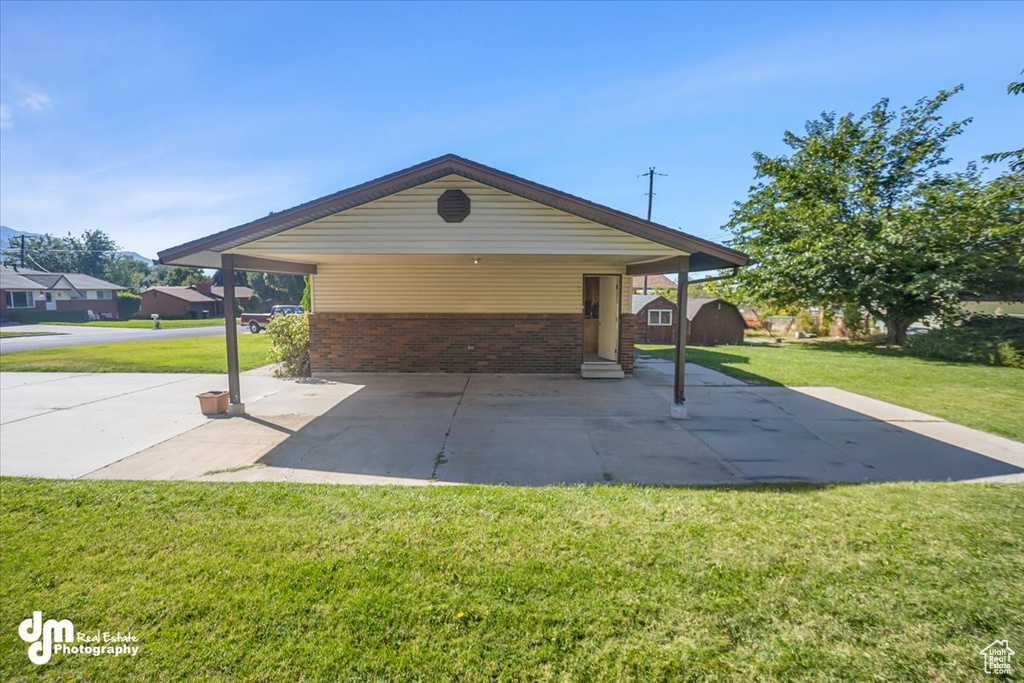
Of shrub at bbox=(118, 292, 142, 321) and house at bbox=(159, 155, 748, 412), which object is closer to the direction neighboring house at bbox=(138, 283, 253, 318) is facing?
the house

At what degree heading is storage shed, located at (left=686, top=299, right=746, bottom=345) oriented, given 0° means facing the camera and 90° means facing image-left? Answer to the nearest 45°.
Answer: approximately 0°

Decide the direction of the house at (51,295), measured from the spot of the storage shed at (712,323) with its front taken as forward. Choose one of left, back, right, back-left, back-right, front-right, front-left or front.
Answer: right

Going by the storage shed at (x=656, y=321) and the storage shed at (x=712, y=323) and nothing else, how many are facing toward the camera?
2

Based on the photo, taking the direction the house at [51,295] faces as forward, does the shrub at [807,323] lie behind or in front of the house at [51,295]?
in front

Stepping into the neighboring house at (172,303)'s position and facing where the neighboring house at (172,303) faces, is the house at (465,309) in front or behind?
in front

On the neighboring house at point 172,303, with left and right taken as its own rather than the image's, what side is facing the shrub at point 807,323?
front

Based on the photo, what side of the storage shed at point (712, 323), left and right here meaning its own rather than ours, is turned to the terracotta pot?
front

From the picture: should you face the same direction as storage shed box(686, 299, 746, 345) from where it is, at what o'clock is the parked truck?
The parked truck is roughly at 3 o'clock from the storage shed.

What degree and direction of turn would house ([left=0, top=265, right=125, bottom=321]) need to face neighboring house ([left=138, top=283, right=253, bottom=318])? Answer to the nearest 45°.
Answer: approximately 45° to its left
